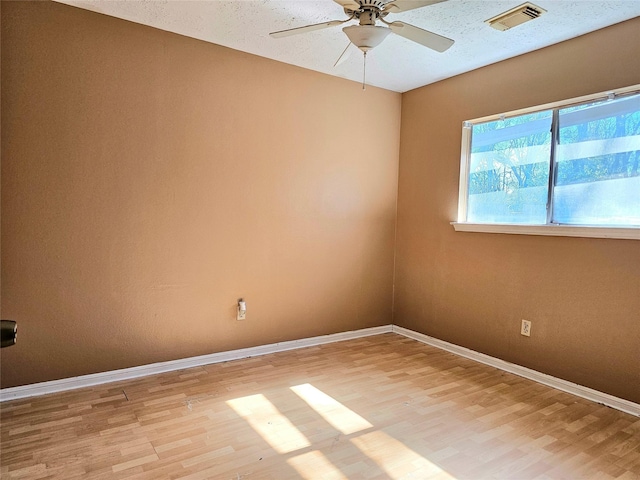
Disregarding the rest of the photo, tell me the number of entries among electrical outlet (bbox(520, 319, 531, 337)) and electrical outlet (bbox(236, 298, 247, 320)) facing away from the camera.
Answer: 0

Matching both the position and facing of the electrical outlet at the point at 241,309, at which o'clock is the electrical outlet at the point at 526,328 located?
the electrical outlet at the point at 526,328 is roughly at 11 o'clock from the electrical outlet at the point at 241,309.

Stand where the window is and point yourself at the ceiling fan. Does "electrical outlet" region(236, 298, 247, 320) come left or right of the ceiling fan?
right

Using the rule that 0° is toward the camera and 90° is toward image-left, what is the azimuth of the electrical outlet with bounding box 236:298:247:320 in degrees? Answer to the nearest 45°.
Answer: approximately 315°

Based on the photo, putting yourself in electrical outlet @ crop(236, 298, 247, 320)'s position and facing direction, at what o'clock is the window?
The window is roughly at 11 o'clock from the electrical outlet.

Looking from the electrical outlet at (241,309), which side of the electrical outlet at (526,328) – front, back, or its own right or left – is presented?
front

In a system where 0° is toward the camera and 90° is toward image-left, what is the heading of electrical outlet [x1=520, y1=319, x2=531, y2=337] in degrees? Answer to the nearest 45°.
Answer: approximately 45°
